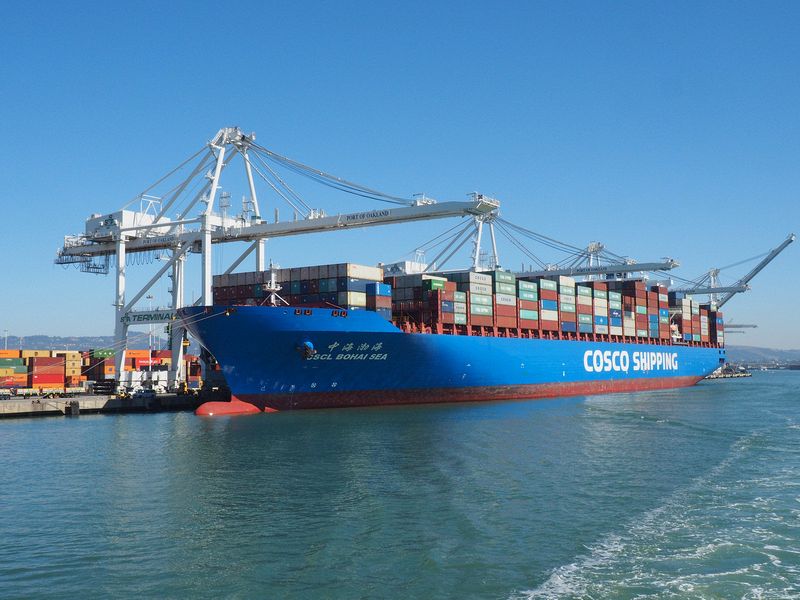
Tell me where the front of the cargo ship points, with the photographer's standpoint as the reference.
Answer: facing the viewer and to the left of the viewer
